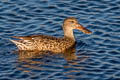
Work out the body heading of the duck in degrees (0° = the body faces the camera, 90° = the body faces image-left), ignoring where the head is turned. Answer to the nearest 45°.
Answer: approximately 270°
